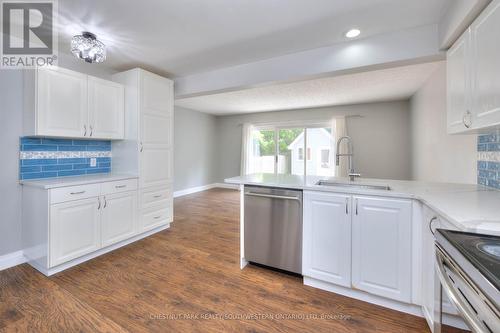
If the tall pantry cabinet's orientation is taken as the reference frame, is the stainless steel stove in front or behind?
in front

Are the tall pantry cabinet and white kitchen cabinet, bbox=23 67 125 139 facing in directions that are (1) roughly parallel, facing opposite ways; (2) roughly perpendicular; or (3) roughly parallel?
roughly parallel

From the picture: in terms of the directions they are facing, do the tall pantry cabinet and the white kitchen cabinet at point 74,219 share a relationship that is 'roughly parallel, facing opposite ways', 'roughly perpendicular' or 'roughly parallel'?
roughly parallel

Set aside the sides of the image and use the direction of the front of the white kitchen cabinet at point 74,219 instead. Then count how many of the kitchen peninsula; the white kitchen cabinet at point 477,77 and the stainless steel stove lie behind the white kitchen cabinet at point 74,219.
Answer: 0

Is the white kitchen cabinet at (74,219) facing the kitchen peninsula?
yes

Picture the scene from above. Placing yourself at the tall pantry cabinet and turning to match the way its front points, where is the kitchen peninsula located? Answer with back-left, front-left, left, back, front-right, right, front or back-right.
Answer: front

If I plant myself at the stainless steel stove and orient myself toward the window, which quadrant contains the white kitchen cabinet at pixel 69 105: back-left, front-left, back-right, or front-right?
front-left

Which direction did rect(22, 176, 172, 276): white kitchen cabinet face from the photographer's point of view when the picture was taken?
facing the viewer and to the right of the viewer

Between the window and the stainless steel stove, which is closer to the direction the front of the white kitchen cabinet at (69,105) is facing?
the stainless steel stove

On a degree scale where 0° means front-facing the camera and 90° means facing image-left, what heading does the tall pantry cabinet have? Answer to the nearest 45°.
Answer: approximately 315°

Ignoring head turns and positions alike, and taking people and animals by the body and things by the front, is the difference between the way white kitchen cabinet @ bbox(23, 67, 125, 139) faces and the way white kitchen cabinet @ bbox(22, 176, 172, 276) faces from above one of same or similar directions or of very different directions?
same or similar directions

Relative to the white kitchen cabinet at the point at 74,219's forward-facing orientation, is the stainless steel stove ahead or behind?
ahead

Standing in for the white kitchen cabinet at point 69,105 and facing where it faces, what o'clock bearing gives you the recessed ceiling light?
The recessed ceiling light is roughly at 12 o'clock from the white kitchen cabinet.

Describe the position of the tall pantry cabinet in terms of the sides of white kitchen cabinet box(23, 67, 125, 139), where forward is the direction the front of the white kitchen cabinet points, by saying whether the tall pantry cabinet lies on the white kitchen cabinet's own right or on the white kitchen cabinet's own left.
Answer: on the white kitchen cabinet's own left

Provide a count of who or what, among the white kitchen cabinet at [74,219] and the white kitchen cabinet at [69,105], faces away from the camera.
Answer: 0

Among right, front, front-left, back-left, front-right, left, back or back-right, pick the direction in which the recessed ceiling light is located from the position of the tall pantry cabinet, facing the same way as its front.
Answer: front
